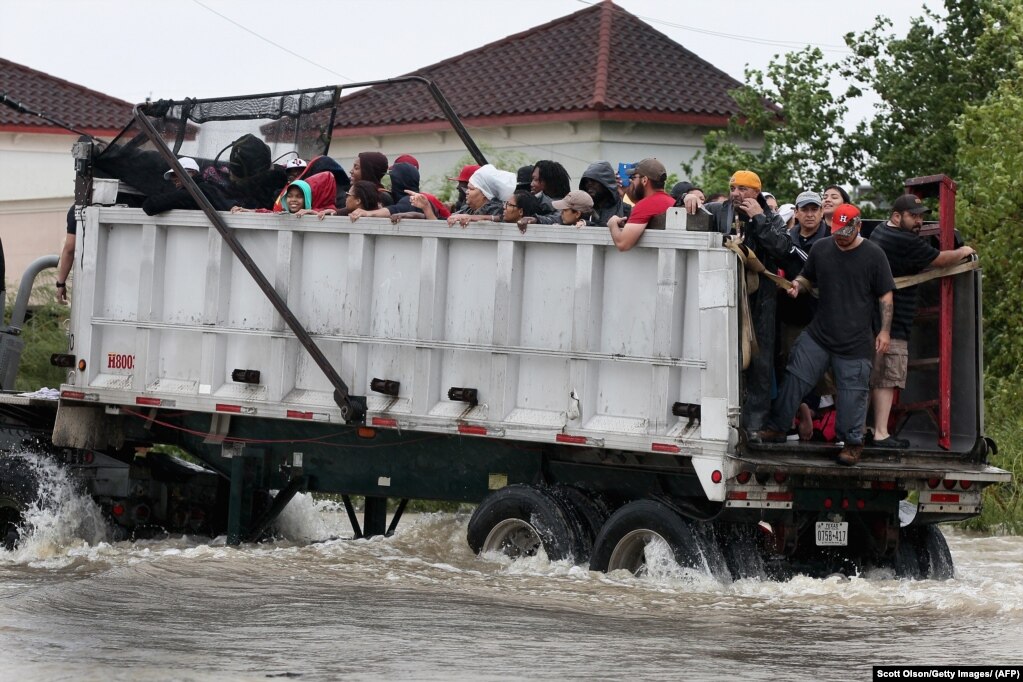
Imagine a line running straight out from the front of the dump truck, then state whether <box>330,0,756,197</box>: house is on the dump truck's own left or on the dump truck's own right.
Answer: on the dump truck's own right

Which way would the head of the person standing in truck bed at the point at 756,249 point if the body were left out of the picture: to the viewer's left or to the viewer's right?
to the viewer's left

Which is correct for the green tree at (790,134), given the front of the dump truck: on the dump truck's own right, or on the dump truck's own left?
on the dump truck's own right

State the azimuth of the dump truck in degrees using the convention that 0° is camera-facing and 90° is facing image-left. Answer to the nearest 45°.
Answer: approximately 135°
